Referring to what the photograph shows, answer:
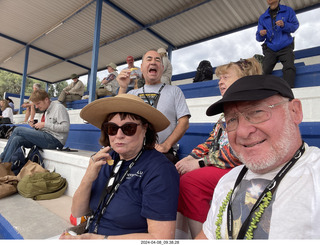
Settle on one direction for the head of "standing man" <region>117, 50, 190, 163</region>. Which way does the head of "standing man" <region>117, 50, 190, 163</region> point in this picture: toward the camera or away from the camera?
toward the camera

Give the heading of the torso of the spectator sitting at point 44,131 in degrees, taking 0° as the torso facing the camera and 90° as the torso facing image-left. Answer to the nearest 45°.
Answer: approximately 90°

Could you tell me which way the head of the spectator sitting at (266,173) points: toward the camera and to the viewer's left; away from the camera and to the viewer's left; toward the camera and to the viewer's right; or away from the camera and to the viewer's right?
toward the camera and to the viewer's left

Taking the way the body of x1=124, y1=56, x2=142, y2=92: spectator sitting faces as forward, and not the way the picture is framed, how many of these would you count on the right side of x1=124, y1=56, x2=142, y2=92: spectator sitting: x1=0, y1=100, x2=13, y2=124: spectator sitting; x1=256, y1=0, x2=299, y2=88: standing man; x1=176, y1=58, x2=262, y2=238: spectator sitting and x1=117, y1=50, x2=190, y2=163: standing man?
1

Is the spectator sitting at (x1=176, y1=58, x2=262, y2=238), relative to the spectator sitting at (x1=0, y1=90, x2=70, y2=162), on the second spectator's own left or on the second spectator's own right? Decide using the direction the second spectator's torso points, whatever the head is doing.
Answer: on the second spectator's own left

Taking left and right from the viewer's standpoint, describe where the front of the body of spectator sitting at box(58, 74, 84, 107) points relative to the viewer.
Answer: facing the viewer and to the left of the viewer

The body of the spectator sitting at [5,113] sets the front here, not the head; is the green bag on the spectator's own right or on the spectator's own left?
on the spectator's own left

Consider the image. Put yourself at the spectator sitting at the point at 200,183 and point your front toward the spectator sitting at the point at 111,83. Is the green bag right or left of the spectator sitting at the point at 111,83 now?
left

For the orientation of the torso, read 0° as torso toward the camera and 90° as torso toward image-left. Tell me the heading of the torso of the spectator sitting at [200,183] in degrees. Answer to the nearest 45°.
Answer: approximately 45°

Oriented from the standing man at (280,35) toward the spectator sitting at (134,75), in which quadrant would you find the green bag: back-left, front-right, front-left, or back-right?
front-left

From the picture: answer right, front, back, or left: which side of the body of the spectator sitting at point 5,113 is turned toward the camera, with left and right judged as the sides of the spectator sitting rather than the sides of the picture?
left
